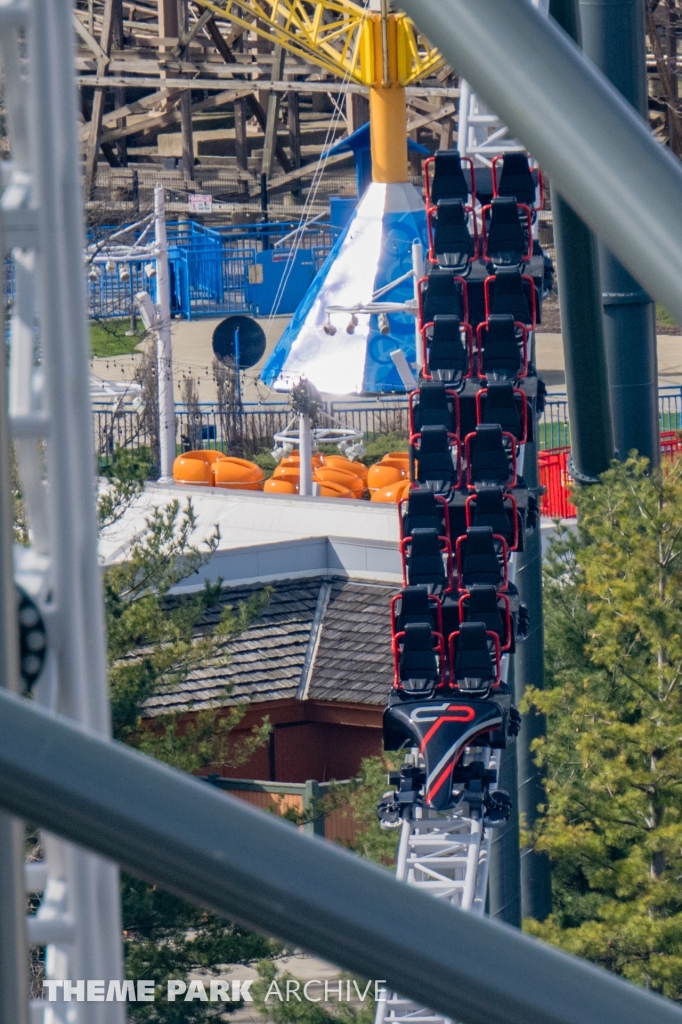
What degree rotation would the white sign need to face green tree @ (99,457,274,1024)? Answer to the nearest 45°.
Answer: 0° — it already faces it

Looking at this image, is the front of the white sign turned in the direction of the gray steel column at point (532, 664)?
yes

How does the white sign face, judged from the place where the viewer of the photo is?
facing the viewer

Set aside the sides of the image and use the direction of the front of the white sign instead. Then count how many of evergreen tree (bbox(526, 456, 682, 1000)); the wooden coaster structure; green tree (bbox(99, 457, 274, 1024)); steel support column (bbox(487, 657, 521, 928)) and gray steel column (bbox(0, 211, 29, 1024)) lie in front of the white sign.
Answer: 4

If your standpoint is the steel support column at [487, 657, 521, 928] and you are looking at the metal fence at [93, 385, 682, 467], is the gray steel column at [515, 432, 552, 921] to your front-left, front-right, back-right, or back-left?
front-right

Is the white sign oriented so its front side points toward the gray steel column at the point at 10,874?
yes

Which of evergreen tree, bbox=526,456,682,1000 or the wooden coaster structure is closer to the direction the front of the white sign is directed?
the evergreen tree

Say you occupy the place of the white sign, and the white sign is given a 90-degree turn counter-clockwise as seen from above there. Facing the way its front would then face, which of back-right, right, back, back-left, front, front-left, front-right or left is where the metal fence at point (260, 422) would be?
right

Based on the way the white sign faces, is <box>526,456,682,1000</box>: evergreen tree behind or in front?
in front

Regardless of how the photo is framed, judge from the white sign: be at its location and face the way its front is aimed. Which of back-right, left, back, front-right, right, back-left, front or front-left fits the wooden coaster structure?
back

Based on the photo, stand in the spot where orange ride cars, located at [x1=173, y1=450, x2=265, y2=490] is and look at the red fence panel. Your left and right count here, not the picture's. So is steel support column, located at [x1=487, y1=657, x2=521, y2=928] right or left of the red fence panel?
right

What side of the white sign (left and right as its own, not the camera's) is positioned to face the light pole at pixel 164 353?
front

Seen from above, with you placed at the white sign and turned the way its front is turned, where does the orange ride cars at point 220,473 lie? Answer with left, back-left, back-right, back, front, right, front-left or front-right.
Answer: front

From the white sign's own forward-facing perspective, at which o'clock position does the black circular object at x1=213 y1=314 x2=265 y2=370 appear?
The black circular object is roughly at 12 o'clock from the white sign.

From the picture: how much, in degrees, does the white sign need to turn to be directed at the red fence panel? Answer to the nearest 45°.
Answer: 0° — it already faces it
